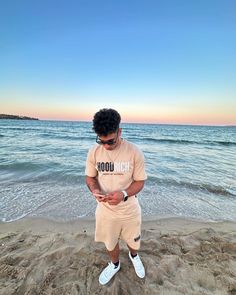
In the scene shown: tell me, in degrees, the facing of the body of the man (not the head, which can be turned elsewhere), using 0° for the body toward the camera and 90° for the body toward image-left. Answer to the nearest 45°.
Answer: approximately 0°
